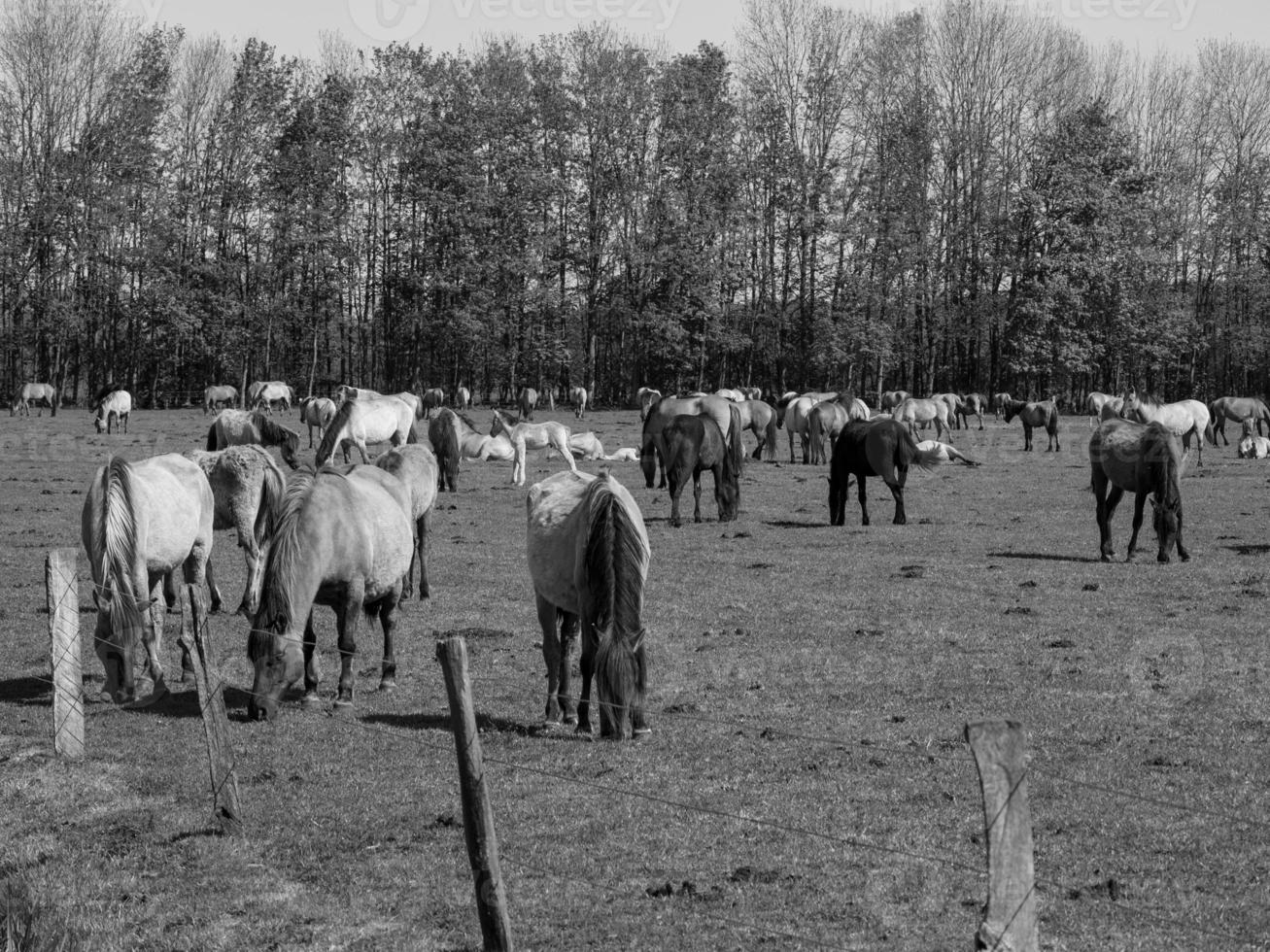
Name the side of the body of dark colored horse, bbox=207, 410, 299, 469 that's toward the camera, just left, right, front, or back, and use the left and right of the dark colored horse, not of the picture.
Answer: right

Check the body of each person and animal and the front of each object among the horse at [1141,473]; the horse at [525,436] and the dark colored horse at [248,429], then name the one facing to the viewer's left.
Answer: the horse at [525,436]

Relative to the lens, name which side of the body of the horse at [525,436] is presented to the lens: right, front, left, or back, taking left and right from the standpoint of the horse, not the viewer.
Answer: left

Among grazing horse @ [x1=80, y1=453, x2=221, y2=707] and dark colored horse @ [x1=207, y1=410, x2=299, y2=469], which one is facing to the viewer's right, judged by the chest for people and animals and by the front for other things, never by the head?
the dark colored horse

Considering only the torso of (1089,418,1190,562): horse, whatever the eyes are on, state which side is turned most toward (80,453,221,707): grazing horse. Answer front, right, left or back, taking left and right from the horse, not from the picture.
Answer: right

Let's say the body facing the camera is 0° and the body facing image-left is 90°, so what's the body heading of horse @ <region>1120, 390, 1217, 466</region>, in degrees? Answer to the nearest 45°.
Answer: approximately 90°

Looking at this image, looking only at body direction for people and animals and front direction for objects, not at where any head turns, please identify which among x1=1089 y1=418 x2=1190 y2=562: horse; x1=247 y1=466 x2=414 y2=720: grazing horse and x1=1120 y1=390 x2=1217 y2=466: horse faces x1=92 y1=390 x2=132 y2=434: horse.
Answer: x1=1120 y1=390 x2=1217 y2=466: horse

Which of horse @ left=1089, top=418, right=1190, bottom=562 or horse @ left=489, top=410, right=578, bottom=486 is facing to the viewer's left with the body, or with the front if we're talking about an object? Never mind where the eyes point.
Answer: horse @ left=489, top=410, right=578, bottom=486
